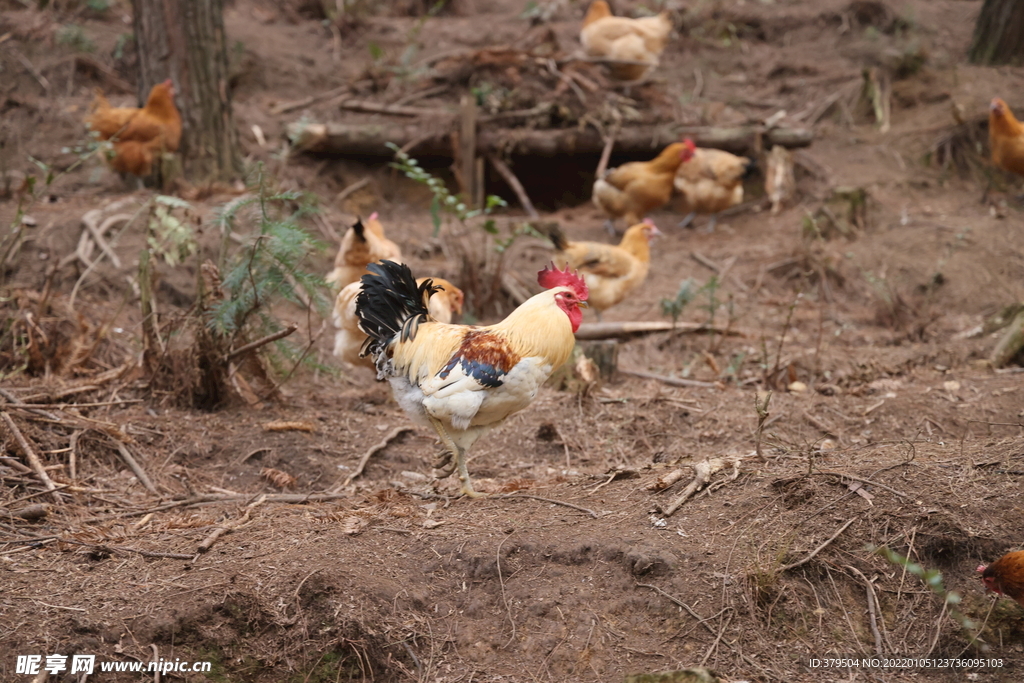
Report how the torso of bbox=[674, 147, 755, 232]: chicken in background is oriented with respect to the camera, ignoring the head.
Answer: to the viewer's left

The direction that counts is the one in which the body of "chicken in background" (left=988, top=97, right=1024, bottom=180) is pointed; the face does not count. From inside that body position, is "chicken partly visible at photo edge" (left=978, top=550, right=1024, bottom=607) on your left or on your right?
on your left

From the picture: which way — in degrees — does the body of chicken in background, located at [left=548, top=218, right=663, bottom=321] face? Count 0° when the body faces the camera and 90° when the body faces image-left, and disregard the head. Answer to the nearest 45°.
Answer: approximately 270°

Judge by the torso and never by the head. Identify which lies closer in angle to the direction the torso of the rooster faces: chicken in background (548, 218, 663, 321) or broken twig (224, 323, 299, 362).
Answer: the chicken in background

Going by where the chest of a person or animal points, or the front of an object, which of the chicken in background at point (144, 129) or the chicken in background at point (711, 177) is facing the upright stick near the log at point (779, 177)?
the chicken in background at point (144, 129)

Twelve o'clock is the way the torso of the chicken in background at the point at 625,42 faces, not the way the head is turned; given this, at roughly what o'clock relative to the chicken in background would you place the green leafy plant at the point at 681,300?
The green leafy plant is roughly at 9 o'clock from the chicken in background.

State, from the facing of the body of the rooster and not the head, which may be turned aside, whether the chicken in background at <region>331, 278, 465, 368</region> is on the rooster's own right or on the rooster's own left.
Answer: on the rooster's own left

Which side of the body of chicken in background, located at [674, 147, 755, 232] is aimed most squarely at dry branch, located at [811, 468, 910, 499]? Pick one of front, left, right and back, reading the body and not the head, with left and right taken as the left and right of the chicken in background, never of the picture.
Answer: left

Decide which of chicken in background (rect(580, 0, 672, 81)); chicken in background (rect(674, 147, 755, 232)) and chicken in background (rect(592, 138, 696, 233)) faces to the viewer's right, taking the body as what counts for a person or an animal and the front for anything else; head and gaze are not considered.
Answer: chicken in background (rect(592, 138, 696, 233))

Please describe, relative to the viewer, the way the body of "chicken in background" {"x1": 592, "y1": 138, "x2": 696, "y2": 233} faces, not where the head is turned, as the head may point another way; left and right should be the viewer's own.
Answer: facing to the right of the viewer

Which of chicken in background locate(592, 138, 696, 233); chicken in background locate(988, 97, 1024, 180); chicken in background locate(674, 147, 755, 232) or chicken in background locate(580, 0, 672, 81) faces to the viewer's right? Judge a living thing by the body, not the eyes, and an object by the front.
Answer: chicken in background locate(592, 138, 696, 233)

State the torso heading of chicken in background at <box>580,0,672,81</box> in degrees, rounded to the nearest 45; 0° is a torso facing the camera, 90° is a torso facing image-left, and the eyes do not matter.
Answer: approximately 90°

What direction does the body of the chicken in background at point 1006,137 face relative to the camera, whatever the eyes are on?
to the viewer's left
